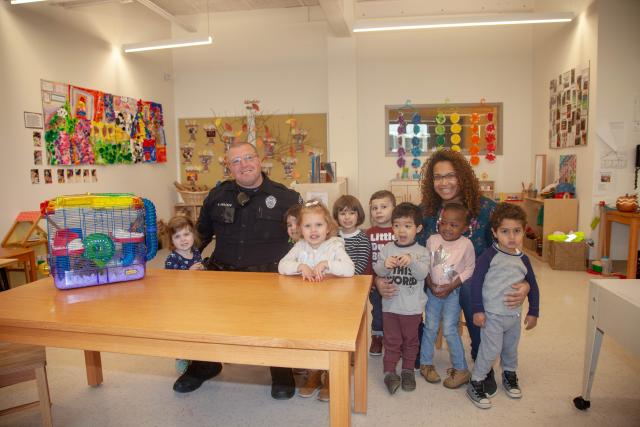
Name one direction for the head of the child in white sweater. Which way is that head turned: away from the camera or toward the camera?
toward the camera

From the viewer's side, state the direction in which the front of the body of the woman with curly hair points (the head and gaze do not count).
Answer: toward the camera

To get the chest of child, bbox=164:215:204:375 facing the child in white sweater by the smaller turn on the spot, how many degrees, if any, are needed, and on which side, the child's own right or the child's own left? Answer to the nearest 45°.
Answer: approximately 45° to the child's own left

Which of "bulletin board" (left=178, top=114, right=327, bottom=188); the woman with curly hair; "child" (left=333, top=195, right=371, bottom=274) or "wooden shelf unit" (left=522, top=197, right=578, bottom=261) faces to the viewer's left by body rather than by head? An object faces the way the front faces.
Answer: the wooden shelf unit

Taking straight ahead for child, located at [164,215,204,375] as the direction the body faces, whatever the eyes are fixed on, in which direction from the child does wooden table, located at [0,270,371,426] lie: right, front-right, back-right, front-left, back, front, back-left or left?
front

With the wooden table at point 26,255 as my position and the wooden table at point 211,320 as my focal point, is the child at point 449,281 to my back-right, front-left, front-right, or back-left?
front-left

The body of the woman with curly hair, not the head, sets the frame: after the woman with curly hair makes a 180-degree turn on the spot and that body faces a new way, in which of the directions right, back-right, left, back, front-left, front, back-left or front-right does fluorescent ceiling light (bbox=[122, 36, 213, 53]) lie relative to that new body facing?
front-left

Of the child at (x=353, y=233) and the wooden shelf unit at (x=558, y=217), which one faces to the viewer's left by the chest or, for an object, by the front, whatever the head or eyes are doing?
the wooden shelf unit

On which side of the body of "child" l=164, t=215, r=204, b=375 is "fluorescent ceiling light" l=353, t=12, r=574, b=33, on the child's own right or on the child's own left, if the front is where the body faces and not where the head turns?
on the child's own left

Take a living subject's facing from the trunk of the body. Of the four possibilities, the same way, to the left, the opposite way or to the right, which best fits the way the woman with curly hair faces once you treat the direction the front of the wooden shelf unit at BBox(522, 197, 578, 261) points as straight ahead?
to the left

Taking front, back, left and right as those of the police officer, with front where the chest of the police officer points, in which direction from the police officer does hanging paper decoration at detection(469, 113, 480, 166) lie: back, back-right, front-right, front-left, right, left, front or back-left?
back-left
